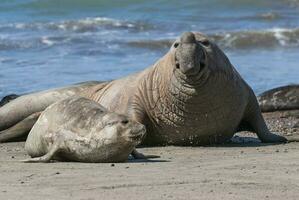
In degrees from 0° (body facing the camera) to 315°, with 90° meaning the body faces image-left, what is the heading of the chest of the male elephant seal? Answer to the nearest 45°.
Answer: approximately 315°

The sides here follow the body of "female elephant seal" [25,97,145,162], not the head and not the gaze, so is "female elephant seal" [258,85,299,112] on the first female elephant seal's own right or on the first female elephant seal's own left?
on the first female elephant seal's own left

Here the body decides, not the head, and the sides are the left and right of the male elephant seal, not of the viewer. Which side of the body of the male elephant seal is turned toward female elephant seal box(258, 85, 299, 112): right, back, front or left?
left

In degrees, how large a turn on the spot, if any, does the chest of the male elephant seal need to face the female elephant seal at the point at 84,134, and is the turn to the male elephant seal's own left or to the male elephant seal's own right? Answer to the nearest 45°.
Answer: approximately 90° to the male elephant seal's own right

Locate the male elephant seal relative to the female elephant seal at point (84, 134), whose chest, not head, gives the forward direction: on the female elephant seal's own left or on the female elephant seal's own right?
on the female elephant seal's own left

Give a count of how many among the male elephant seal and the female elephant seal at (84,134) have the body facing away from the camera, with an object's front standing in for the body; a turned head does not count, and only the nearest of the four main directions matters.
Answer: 0

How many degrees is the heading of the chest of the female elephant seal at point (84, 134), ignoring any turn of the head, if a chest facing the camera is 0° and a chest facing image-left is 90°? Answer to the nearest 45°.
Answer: approximately 315°
